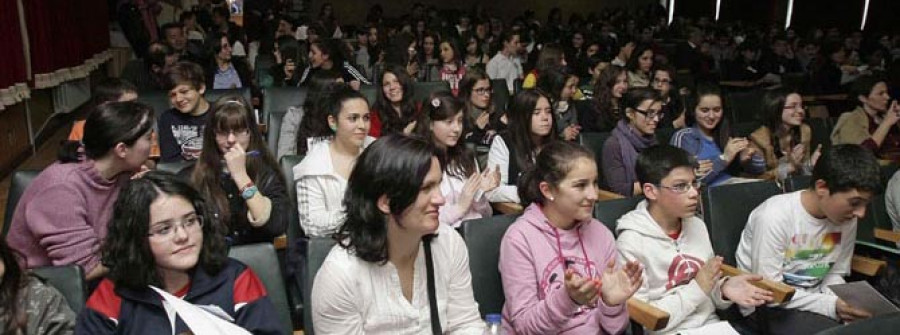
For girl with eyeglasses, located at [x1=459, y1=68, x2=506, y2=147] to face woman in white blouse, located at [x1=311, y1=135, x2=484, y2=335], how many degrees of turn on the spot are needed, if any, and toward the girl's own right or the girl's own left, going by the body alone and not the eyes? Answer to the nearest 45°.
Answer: approximately 45° to the girl's own right

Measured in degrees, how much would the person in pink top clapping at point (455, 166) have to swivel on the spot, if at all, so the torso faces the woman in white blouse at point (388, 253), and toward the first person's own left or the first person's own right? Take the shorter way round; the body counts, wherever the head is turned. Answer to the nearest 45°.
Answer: approximately 45° to the first person's own right

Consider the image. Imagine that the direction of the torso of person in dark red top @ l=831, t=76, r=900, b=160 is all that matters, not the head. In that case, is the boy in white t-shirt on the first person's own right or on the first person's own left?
on the first person's own right

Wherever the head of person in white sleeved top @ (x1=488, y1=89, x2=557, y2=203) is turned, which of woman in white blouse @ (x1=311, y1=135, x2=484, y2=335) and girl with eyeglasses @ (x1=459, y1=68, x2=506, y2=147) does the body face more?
the woman in white blouse

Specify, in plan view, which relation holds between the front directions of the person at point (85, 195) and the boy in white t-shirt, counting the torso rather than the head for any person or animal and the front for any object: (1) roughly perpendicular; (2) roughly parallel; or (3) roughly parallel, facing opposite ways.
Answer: roughly perpendicular

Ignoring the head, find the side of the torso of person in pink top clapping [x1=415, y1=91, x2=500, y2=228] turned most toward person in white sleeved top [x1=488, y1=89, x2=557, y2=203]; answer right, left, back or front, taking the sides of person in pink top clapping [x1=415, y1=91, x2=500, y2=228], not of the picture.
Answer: left

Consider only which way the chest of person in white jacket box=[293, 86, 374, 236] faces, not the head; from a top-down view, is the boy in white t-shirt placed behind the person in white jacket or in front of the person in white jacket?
in front

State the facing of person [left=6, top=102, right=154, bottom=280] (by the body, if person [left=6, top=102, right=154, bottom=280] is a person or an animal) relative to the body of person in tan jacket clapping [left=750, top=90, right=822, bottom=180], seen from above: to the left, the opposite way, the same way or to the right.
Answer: to the left

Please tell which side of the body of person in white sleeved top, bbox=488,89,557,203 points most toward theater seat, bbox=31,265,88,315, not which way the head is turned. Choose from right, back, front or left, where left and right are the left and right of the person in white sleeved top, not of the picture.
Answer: right

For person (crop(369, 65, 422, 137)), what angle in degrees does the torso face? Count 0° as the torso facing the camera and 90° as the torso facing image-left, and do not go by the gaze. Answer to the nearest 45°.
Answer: approximately 0°

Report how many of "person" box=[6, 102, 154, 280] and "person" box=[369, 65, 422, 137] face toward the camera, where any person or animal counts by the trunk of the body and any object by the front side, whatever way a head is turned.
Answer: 1
